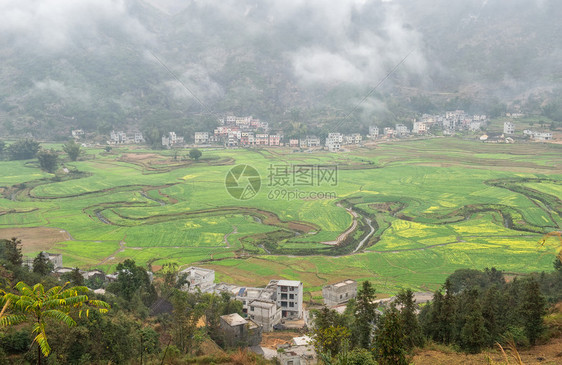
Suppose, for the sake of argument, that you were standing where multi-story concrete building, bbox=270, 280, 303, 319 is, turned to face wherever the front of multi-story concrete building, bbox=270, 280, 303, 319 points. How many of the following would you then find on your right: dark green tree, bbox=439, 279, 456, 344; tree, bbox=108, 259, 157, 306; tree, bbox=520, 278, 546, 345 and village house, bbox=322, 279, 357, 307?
1

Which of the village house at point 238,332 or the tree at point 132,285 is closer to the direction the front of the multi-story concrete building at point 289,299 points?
the village house

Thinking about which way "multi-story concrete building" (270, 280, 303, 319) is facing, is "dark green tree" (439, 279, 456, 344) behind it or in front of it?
in front

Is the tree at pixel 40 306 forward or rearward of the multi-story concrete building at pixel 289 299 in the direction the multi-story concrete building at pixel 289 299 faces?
forward

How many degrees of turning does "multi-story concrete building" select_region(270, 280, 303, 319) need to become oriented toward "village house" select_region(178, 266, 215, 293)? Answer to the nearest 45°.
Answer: approximately 135° to its right

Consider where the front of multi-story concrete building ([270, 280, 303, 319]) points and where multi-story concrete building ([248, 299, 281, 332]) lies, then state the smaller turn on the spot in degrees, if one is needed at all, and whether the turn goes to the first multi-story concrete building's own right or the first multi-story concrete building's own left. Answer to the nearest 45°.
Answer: approximately 45° to the first multi-story concrete building's own right

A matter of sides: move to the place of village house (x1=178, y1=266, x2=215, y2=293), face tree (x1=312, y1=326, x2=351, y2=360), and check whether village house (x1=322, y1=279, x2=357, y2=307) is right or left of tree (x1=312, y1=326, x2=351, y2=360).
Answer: left

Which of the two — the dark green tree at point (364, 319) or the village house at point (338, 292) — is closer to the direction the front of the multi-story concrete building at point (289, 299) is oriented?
the dark green tree

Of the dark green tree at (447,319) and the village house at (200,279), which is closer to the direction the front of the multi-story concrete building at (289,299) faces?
the dark green tree

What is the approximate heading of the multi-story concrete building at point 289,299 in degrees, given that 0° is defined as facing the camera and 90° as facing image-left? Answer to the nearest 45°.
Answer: approximately 0°

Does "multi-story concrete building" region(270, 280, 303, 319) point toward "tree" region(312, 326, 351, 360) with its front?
yes

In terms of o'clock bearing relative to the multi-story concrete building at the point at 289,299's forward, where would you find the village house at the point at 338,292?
The village house is roughly at 8 o'clock from the multi-story concrete building.

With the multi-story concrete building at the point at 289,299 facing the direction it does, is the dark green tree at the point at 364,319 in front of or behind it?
in front
